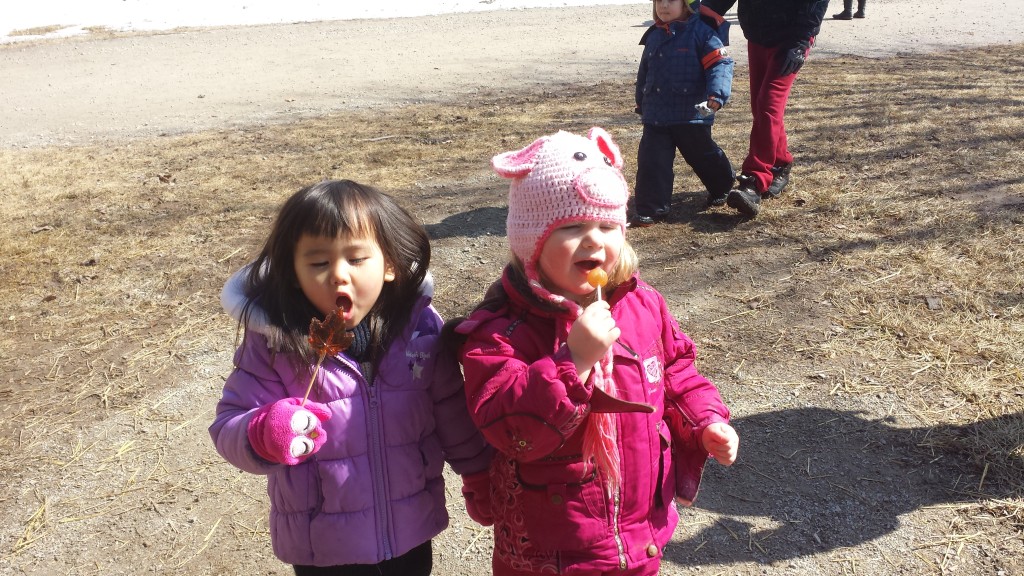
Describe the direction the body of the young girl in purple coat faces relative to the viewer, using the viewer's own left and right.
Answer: facing the viewer

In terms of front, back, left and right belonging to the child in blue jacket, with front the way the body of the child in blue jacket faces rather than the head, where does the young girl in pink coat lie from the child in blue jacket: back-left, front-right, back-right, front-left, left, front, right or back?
front-left

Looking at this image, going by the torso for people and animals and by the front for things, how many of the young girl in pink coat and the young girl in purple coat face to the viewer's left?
0

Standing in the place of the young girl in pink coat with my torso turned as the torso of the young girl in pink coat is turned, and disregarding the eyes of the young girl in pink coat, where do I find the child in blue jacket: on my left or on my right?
on my left

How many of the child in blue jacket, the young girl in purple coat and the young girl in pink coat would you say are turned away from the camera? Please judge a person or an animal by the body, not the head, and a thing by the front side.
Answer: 0

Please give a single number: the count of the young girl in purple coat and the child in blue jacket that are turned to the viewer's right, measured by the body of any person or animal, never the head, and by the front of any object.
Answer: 0

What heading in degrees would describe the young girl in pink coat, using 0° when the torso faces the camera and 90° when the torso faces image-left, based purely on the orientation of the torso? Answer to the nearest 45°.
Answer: approximately 315°

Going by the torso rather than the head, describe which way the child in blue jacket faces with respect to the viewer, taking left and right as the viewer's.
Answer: facing the viewer and to the left of the viewer
